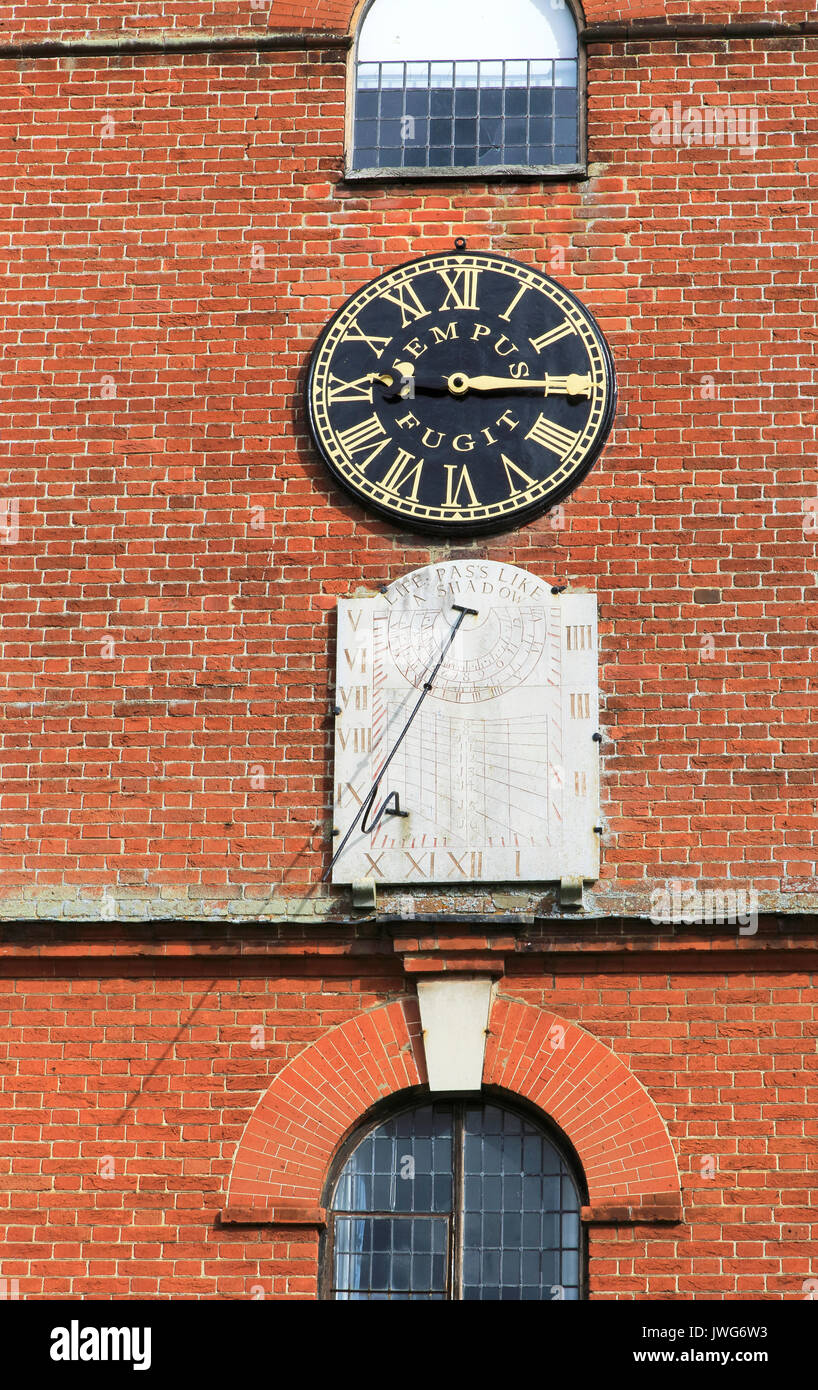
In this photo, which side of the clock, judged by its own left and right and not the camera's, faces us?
front
